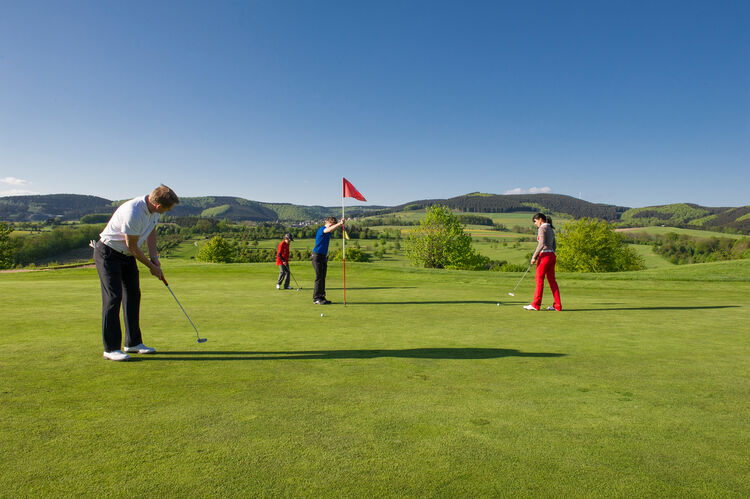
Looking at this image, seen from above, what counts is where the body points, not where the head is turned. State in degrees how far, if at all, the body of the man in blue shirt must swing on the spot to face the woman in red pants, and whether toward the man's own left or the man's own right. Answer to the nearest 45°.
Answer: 0° — they already face them

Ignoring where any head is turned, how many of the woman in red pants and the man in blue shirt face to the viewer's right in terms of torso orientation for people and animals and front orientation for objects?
1

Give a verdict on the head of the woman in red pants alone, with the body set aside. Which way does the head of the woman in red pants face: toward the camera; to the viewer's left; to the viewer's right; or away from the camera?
to the viewer's left

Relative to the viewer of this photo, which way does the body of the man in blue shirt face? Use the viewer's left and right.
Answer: facing to the right of the viewer

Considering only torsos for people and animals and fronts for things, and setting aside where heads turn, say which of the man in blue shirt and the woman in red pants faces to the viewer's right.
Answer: the man in blue shirt

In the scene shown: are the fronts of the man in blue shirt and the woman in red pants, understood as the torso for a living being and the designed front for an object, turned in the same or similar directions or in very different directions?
very different directions
